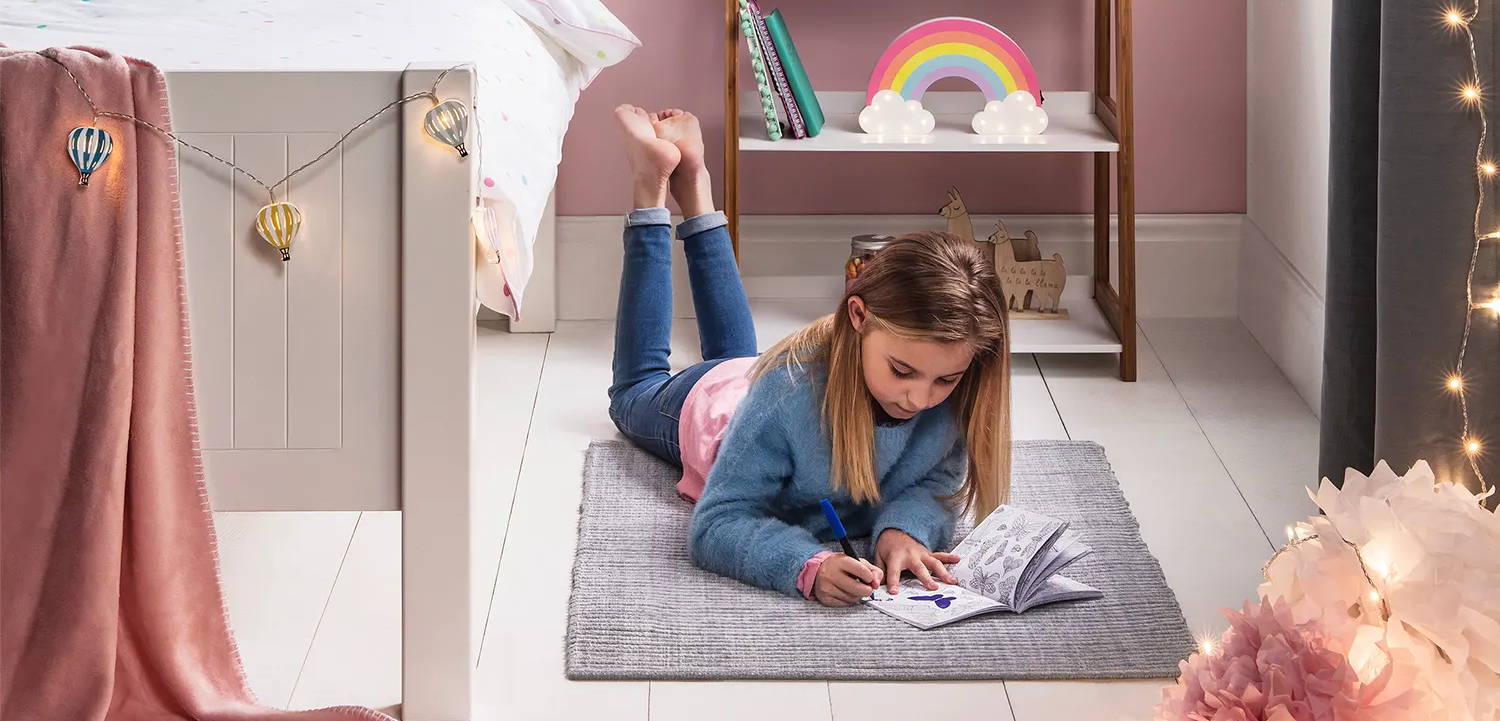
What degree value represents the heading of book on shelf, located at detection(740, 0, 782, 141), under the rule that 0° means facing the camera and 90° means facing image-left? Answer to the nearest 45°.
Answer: approximately 0°

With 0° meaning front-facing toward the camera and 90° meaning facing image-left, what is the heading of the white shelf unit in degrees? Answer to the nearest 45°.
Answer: approximately 0°

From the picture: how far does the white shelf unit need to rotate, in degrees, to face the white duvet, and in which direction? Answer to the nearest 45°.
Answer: approximately 45° to its right

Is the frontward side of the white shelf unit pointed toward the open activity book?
yes
